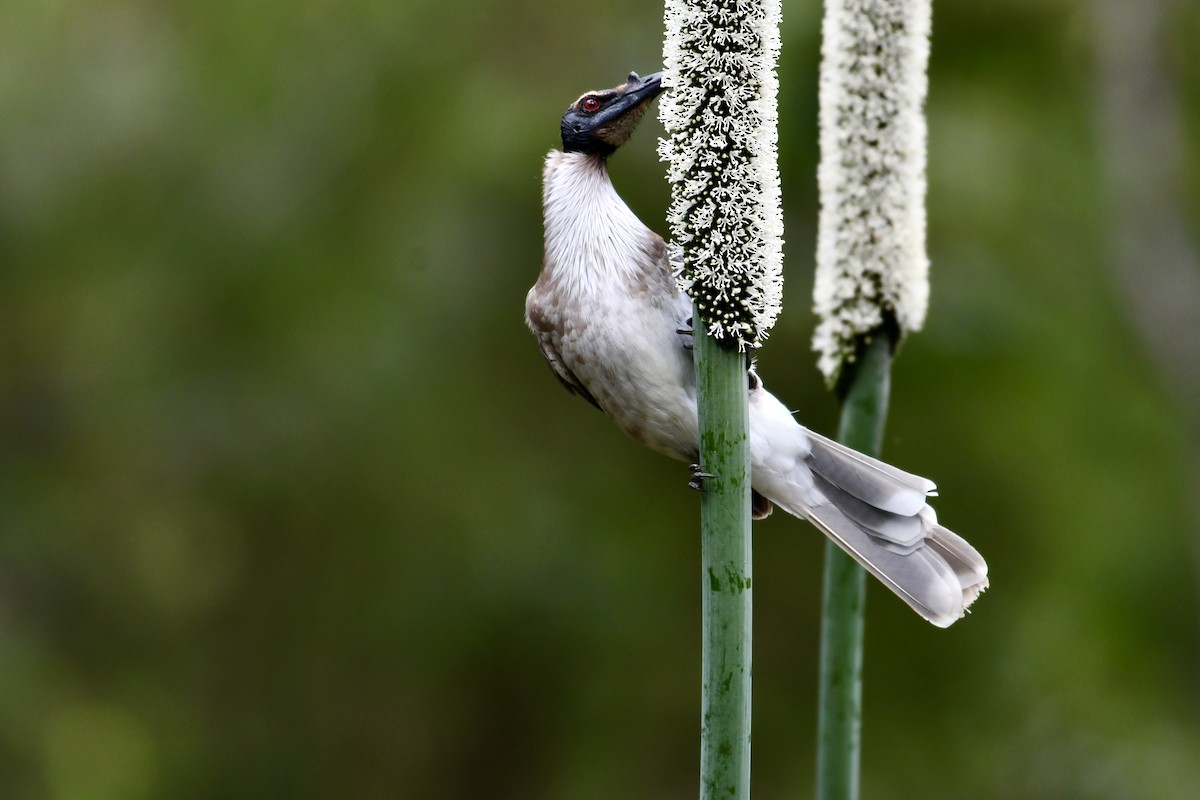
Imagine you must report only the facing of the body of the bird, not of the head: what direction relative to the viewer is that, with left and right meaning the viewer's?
facing the viewer and to the left of the viewer
